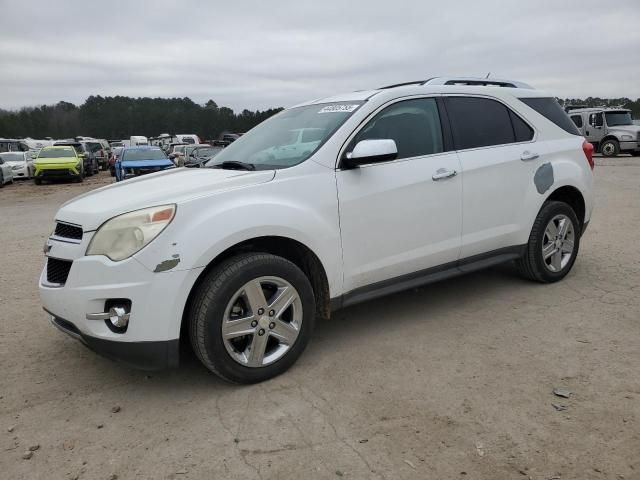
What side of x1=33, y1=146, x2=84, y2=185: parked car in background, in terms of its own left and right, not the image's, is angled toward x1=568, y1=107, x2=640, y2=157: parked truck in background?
left

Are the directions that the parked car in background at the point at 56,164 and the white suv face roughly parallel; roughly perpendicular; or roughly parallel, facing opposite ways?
roughly perpendicular

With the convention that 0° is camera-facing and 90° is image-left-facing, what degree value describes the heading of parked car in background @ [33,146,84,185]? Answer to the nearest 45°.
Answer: approximately 0°

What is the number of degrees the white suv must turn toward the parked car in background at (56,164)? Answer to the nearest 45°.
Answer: approximately 90° to its right

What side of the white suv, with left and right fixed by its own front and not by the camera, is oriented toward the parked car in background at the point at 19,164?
right

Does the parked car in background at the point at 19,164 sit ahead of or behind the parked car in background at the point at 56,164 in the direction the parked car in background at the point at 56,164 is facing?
behind

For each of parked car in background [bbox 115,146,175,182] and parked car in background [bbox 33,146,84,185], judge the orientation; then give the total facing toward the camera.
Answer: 2

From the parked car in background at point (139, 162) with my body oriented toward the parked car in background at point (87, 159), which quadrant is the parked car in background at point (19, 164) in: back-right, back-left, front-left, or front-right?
front-left

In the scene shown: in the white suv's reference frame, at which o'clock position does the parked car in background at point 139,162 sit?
The parked car in background is roughly at 4 o'clock from the white suv.

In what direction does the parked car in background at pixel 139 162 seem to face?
toward the camera

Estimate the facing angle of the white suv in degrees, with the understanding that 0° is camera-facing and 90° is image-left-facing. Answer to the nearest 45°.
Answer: approximately 45°

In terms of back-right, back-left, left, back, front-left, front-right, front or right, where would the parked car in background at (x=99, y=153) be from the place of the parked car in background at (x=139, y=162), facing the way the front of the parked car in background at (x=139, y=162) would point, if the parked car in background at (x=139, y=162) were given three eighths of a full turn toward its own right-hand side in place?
front-right

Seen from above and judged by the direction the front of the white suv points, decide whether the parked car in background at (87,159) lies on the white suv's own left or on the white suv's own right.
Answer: on the white suv's own right

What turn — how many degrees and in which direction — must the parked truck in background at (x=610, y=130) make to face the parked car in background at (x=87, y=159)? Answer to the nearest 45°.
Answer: approximately 135° to its right
